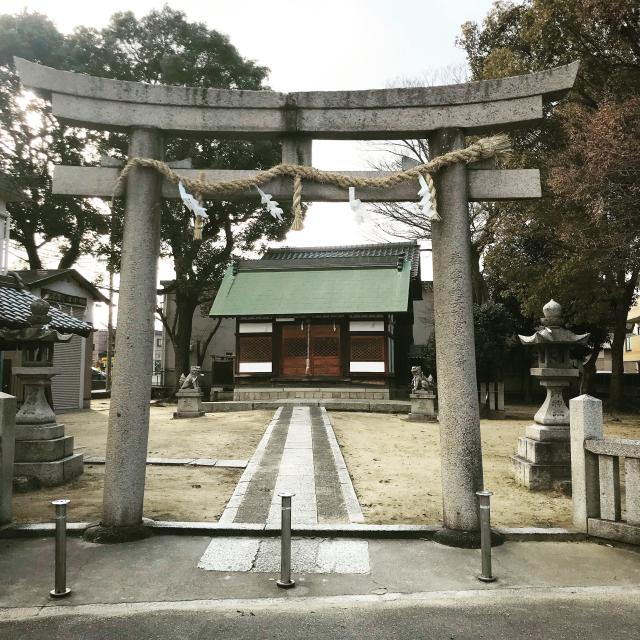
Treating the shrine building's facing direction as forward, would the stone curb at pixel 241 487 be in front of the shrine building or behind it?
in front

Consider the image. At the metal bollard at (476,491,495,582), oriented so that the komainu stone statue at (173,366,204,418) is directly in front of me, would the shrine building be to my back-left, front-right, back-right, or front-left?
front-right

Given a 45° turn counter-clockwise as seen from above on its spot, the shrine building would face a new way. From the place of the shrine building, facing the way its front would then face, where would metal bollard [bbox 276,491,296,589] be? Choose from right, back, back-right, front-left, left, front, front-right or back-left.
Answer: front-right

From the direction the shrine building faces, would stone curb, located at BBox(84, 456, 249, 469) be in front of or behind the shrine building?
in front

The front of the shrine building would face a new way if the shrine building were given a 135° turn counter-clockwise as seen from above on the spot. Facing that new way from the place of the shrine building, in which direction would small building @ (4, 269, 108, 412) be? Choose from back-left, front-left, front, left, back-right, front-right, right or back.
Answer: back-left

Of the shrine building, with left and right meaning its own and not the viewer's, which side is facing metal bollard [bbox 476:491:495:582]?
front

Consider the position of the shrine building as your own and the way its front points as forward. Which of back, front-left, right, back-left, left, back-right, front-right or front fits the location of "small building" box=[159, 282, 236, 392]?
back-right

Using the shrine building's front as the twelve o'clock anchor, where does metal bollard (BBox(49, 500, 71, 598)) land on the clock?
The metal bollard is roughly at 12 o'clock from the shrine building.

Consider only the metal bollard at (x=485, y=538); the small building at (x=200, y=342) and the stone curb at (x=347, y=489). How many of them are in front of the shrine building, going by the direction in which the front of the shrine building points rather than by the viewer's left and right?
2

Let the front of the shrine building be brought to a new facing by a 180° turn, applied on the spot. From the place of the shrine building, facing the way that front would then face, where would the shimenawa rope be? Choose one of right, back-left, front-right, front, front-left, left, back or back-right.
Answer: back

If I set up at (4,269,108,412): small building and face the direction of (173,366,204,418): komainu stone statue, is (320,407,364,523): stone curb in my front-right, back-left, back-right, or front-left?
front-right

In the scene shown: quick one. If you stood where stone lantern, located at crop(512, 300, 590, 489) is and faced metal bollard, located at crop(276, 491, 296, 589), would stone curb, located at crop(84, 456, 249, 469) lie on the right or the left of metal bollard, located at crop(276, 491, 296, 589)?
right

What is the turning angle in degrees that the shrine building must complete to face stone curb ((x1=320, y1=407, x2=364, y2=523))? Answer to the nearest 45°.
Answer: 0° — it already faces it

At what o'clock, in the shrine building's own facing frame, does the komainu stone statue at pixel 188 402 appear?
The komainu stone statue is roughly at 2 o'clock from the shrine building.

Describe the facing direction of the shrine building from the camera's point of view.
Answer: facing the viewer

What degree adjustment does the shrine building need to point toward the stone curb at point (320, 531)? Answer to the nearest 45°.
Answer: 0° — it already faces it
